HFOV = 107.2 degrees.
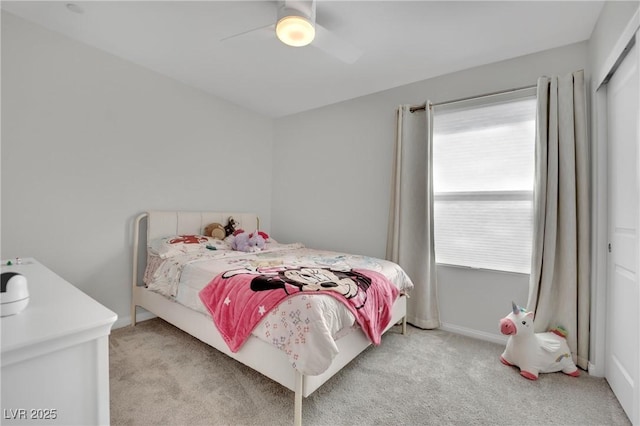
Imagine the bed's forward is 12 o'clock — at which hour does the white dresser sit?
The white dresser is roughly at 2 o'clock from the bed.

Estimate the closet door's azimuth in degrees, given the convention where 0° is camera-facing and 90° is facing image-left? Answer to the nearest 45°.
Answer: approximately 90°

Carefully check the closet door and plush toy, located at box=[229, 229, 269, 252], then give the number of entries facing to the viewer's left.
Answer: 1

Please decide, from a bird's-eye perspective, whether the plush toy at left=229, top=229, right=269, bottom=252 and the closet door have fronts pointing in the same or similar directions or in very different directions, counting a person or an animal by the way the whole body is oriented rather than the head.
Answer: very different directions

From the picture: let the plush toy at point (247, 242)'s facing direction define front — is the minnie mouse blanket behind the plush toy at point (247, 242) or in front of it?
in front

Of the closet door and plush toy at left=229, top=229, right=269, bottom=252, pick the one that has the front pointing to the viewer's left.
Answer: the closet door

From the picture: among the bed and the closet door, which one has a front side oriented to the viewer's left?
the closet door

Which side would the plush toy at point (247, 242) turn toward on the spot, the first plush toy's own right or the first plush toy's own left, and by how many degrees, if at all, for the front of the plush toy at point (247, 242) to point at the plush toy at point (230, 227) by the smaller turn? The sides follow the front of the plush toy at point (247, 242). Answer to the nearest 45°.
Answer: approximately 180°
